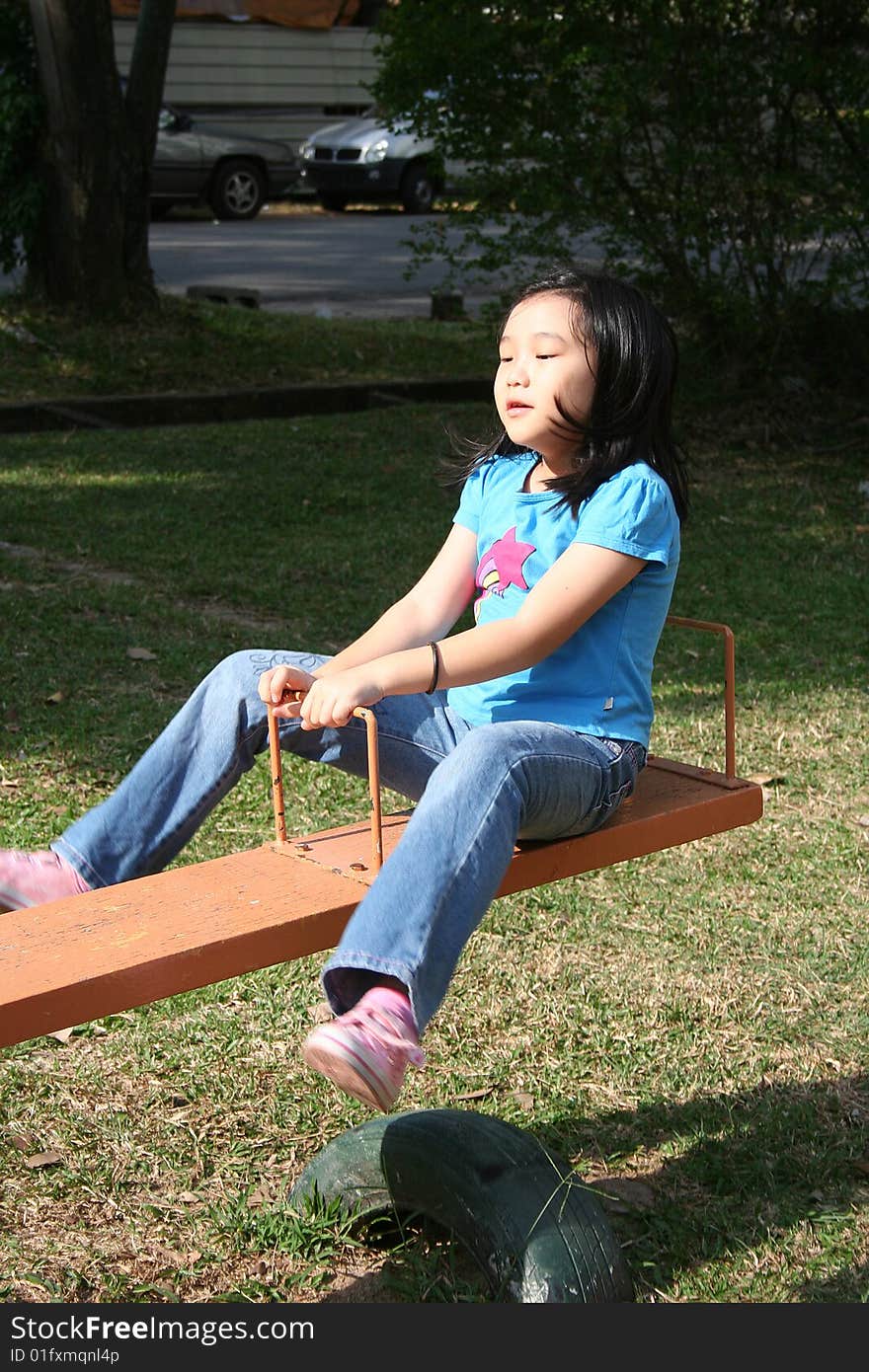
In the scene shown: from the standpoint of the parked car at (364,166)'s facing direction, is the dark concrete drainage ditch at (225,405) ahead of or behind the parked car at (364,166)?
ahead

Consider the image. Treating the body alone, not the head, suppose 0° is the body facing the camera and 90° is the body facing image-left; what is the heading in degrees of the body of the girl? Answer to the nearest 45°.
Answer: approximately 45°

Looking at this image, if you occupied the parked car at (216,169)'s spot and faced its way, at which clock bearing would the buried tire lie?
The buried tire is roughly at 3 o'clock from the parked car.

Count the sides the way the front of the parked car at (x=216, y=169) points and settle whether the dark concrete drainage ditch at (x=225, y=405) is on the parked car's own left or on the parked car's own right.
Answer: on the parked car's own right

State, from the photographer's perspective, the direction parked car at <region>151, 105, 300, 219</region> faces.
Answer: facing to the right of the viewer

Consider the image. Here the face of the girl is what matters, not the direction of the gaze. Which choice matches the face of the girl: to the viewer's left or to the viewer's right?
to the viewer's left

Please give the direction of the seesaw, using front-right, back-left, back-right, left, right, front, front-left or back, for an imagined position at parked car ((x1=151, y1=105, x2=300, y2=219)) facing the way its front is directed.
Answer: right

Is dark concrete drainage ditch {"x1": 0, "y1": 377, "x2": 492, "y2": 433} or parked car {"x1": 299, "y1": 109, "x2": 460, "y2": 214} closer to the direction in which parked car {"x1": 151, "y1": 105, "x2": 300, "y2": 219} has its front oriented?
the parked car

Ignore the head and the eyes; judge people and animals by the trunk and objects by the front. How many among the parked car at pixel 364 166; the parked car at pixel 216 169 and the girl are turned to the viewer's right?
1

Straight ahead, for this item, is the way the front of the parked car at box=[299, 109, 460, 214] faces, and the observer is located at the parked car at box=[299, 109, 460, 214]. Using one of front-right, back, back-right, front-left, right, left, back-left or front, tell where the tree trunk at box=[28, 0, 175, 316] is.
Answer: front-left
